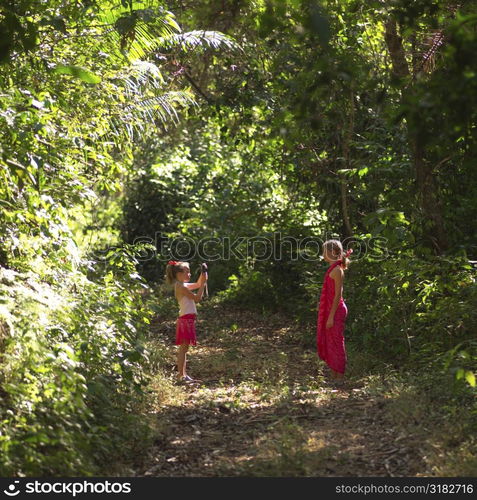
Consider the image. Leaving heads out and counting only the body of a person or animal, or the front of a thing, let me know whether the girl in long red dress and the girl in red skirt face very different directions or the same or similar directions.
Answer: very different directions

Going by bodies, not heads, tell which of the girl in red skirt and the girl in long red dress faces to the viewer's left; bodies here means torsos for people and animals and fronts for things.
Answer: the girl in long red dress

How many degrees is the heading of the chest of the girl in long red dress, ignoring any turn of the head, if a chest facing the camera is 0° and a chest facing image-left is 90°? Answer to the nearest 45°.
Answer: approximately 90°

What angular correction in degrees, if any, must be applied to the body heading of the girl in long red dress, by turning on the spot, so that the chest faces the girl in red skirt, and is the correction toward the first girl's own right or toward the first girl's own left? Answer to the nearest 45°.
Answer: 0° — they already face them

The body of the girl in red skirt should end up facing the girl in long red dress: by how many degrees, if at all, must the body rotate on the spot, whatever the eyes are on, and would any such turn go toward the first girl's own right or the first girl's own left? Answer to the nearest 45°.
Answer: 0° — they already face them

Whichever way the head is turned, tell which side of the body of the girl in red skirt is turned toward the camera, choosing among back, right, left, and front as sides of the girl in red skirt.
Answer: right

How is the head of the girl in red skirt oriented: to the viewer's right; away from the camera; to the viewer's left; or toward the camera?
to the viewer's right

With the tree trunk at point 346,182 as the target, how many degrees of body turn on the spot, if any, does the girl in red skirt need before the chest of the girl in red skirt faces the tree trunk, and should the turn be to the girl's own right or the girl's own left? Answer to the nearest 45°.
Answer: approximately 45° to the girl's own left

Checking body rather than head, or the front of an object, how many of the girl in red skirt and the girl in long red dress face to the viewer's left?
1
